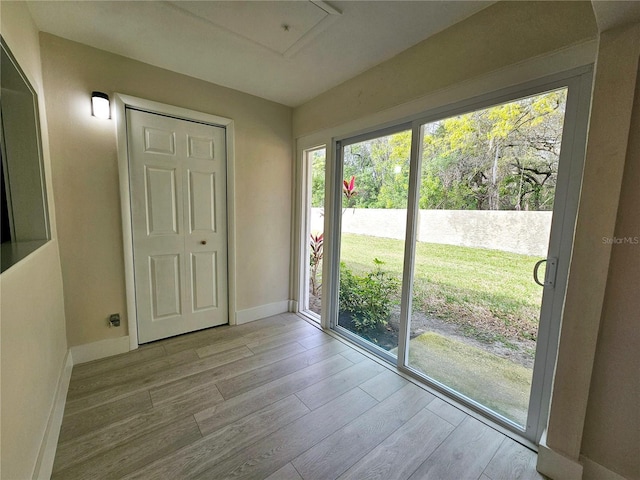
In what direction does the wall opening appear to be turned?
to the viewer's right

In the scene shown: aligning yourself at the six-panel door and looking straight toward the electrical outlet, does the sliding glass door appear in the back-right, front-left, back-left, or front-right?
back-left
